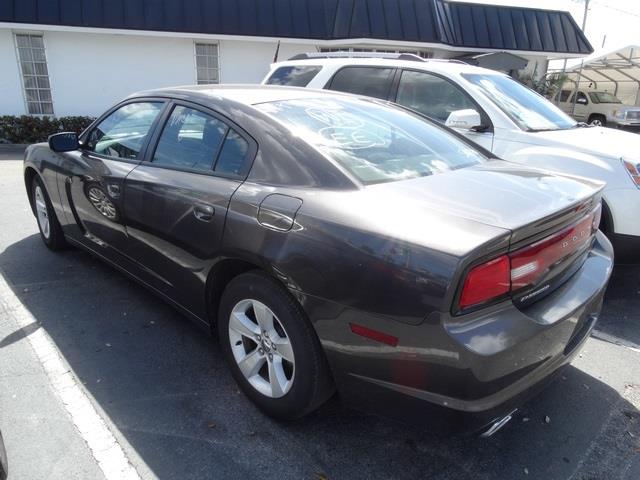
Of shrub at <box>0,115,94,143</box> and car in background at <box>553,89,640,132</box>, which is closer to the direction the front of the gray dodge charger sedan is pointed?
the shrub

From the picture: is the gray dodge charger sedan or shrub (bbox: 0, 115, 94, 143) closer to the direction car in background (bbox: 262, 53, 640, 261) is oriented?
the gray dodge charger sedan

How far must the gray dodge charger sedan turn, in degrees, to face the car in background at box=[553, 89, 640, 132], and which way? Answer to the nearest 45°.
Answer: approximately 90° to its right
